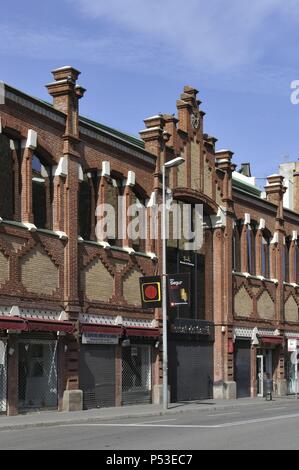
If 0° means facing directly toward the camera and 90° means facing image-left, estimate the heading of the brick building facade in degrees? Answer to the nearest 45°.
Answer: approximately 315°

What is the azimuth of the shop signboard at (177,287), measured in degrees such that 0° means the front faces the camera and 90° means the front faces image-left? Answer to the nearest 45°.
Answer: approximately 0°
